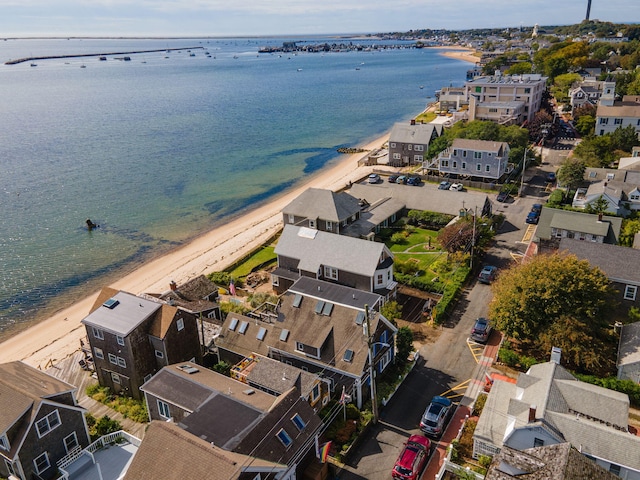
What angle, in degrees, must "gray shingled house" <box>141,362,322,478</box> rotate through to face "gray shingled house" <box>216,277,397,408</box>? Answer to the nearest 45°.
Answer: approximately 90° to its left

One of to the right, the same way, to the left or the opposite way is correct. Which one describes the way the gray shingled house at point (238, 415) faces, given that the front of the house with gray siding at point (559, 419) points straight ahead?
the opposite way

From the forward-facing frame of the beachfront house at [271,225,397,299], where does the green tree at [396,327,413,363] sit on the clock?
The green tree is roughly at 1 o'clock from the beachfront house.

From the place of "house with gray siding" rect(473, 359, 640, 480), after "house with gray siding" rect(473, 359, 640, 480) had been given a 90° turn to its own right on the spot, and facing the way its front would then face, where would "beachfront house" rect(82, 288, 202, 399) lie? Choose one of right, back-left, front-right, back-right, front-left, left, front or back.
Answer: left

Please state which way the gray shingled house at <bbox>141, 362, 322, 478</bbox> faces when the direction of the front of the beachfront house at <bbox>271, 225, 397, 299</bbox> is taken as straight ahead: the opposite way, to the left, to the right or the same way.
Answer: the same way

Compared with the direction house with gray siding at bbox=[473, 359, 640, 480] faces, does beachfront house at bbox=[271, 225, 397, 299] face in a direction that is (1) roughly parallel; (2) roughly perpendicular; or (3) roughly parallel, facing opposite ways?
roughly parallel, facing opposite ways

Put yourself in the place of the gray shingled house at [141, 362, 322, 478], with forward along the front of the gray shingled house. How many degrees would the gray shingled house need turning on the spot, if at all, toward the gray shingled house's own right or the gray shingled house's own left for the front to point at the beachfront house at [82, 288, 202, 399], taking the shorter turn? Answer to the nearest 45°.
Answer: approximately 180°

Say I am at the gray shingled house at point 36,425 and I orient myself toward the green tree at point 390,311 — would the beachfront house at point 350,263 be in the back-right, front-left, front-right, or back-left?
front-left

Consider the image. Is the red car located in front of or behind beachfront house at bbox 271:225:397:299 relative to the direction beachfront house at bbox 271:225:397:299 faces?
in front

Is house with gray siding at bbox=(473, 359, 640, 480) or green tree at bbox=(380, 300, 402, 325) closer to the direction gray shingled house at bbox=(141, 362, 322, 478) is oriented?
the house with gray siding

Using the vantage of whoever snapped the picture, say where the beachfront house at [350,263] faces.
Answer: facing the viewer and to the right of the viewer

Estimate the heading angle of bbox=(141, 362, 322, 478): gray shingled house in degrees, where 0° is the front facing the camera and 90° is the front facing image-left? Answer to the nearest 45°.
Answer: approximately 315°

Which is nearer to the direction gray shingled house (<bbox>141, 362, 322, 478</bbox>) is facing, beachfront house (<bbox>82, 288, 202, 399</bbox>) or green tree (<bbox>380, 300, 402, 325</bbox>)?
the green tree

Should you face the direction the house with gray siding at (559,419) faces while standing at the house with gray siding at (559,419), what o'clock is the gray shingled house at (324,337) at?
The gray shingled house is roughly at 12 o'clock from the house with gray siding.

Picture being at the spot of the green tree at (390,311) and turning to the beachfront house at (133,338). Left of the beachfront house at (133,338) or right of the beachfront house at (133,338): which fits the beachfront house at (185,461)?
left

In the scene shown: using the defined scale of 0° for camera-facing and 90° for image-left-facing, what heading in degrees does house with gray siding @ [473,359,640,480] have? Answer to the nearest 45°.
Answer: approximately 90°

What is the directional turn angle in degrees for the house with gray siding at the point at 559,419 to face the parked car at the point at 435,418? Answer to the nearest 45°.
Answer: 0° — it already faces it

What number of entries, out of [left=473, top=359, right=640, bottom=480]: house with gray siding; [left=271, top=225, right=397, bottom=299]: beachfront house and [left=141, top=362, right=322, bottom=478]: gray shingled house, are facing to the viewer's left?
1

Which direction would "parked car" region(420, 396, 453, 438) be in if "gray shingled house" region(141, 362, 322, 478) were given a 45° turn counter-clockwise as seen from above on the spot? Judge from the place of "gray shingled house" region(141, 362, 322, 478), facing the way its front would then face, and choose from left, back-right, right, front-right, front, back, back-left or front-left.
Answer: front

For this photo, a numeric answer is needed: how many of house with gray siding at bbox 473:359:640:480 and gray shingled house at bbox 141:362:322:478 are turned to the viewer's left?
1

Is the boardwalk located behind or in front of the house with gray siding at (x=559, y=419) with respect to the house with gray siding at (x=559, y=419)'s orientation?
in front
